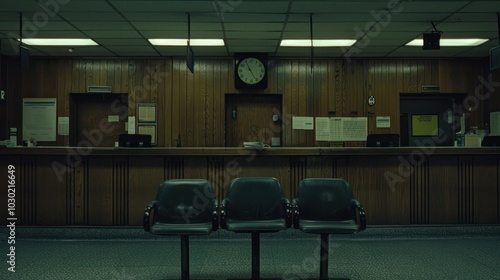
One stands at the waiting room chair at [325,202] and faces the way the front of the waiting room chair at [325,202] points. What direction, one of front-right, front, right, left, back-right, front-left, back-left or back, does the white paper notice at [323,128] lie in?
back

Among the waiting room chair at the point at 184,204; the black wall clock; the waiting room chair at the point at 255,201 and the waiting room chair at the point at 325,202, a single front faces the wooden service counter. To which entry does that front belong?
the black wall clock

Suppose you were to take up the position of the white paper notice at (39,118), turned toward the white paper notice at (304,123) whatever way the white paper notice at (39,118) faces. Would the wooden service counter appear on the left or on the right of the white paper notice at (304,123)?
right

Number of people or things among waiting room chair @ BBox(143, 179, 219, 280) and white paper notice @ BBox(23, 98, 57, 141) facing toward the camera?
2

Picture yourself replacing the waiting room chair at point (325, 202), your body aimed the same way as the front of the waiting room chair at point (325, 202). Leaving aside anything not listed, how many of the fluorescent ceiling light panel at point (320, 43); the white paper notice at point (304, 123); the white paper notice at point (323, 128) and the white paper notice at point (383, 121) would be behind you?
4

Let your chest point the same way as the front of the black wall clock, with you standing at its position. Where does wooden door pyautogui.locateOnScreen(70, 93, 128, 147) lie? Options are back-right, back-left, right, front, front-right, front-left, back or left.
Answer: right

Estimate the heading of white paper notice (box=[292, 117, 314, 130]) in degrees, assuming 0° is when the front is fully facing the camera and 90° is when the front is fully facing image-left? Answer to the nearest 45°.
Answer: approximately 0°

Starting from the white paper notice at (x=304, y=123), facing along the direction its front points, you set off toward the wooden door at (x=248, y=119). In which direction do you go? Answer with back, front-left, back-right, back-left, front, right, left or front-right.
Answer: right
